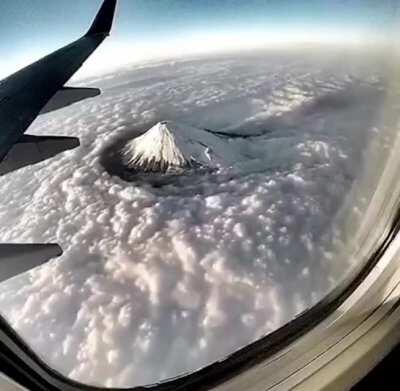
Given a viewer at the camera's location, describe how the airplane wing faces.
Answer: facing to the left of the viewer
